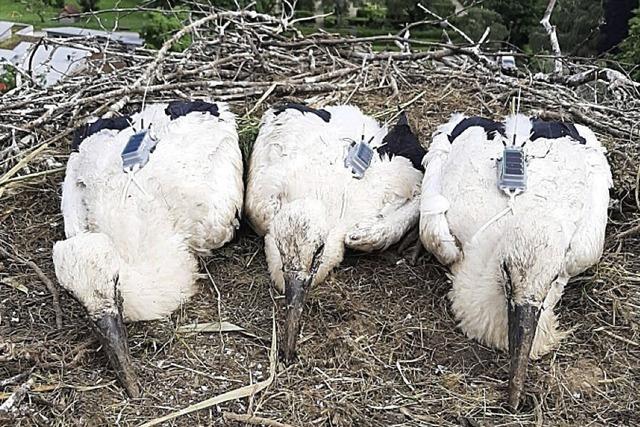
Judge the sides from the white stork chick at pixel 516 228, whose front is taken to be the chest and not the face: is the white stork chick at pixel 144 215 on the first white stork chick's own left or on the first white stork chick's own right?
on the first white stork chick's own right

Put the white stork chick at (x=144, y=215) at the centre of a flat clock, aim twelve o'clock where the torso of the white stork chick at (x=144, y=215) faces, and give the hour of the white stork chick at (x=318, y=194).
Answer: the white stork chick at (x=318, y=194) is roughly at 9 o'clock from the white stork chick at (x=144, y=215).

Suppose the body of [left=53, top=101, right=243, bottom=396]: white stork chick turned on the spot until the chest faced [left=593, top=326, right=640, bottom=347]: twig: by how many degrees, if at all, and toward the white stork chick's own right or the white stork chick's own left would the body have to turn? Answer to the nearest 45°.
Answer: approximately 45° to the white stork chick's own left

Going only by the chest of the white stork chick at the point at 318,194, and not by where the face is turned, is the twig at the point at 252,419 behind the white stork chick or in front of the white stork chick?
in front

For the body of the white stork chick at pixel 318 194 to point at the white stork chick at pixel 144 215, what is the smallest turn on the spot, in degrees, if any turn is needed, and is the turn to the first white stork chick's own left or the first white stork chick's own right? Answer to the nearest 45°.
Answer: approximately 90° to the first white stork chick's own right

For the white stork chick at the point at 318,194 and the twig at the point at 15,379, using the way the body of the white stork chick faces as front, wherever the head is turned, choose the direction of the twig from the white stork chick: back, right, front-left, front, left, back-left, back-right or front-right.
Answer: front-right

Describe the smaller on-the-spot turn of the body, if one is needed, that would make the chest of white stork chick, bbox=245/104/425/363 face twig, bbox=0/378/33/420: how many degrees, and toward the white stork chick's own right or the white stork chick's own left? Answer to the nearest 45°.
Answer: approximately 45° to the white stork chick's own right

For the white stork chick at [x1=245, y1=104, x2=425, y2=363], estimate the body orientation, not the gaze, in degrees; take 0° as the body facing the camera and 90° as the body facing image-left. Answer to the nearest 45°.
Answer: approximately 0°

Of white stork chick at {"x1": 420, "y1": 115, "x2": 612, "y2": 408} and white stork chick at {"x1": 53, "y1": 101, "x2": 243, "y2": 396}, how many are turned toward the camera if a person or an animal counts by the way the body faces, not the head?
2
